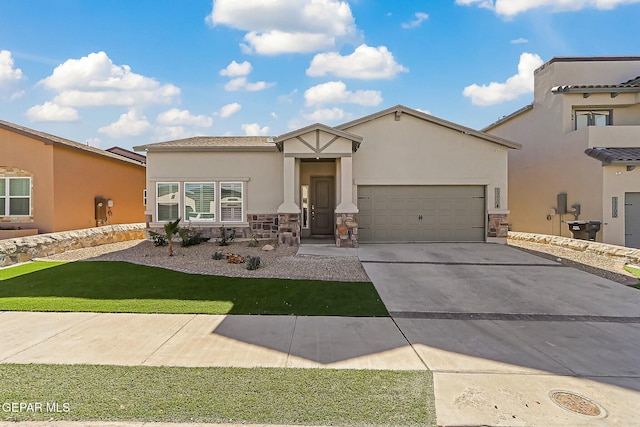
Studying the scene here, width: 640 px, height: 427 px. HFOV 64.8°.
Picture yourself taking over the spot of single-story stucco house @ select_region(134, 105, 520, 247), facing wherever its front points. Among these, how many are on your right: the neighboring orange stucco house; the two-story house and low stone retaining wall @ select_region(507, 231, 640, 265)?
1

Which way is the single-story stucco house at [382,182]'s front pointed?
toward the camera

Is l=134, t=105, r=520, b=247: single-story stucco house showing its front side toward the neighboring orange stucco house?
no

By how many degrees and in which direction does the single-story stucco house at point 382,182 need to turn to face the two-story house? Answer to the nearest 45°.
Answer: approximately 90° to its left

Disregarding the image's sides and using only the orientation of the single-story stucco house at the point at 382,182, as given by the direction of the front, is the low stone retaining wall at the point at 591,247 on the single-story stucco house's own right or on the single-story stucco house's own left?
on the single-story stucco house's own left

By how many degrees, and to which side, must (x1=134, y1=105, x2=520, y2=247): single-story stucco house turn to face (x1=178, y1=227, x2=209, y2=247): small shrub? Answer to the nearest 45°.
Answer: approximately 90° to its right

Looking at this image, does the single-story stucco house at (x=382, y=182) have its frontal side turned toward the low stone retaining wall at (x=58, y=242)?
no

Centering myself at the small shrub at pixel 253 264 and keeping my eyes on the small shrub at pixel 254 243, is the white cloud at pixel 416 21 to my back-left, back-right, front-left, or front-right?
front-right
